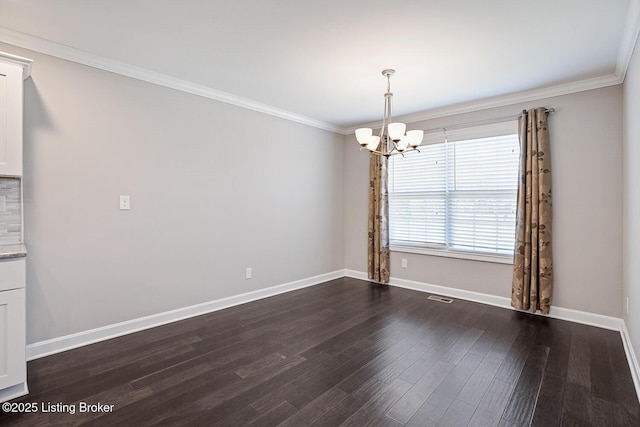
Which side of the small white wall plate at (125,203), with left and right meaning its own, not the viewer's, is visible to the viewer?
front

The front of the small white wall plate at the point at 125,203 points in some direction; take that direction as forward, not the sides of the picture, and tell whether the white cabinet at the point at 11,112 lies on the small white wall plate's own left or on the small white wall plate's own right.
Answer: on the small white wall plate's own right

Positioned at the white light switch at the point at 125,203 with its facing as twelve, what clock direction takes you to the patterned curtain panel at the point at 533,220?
The patterned curtain panel is roughly at 10 o'clock from the white light switch.

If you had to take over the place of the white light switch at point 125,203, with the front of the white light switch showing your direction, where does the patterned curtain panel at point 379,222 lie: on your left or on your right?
on your left

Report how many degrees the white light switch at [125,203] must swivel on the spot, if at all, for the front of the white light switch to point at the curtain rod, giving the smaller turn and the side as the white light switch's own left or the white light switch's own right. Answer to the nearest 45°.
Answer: approximately 90° to the white light switch's own left

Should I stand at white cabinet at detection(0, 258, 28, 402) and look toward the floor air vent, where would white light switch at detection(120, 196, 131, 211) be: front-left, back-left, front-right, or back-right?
front-left

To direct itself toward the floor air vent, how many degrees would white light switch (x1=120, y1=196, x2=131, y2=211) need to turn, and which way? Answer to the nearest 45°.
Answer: approximately 90° to its left

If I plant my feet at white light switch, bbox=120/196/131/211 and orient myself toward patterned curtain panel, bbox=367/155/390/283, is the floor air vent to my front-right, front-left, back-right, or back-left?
front-right

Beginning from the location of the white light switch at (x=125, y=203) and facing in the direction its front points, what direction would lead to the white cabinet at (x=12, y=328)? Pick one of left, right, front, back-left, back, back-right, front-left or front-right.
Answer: front-right

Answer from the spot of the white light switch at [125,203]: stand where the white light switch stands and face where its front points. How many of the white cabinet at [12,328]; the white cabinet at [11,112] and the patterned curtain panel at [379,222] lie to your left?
1
